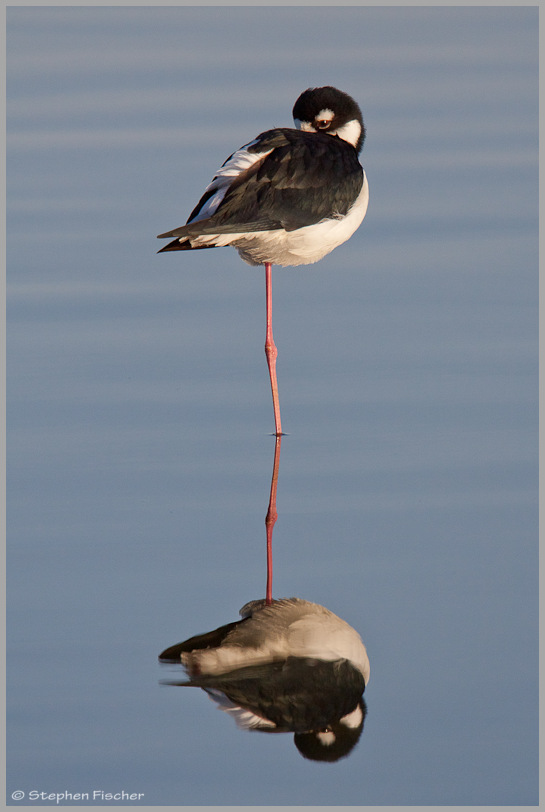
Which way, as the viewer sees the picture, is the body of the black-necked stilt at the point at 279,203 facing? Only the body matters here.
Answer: to the viewer's right
